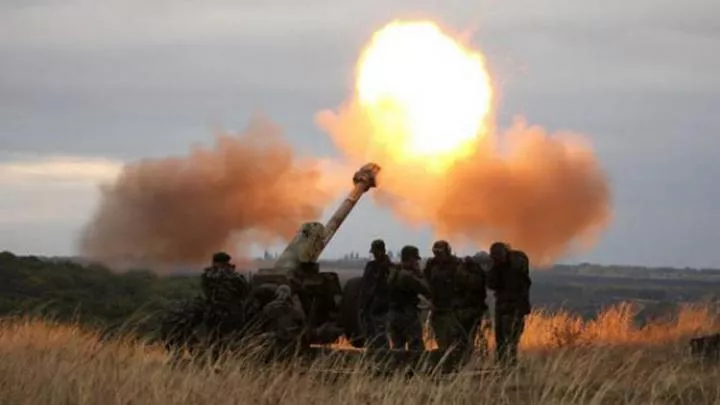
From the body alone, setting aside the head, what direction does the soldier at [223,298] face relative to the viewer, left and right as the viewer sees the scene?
facing away from the viewer

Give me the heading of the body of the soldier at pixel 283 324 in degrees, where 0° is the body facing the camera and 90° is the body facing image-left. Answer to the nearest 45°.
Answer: approximately 180°
